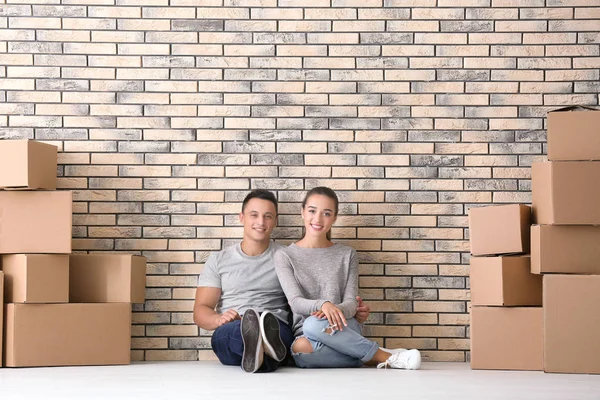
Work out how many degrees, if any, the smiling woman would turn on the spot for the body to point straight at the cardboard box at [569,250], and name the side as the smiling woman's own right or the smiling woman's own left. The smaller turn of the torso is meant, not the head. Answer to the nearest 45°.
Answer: approximately 90° to the smiling woman's own left

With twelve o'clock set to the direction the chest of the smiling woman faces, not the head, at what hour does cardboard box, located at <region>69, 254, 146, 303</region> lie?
The cardboard box is roughly at 3 o'clock from the smiling woman.

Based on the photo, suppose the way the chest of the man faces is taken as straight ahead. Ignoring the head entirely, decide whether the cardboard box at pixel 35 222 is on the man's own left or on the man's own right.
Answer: on the man's own right

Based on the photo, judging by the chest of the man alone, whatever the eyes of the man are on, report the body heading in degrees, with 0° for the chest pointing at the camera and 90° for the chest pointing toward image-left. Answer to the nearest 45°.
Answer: approximately 0°

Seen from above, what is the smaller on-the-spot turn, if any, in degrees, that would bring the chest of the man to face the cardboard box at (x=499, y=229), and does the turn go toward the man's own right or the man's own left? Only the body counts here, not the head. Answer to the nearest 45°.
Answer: approximately 90° to the man's own left

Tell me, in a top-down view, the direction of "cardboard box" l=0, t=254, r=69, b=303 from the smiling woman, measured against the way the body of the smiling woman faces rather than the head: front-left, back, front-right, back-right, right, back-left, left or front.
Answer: right

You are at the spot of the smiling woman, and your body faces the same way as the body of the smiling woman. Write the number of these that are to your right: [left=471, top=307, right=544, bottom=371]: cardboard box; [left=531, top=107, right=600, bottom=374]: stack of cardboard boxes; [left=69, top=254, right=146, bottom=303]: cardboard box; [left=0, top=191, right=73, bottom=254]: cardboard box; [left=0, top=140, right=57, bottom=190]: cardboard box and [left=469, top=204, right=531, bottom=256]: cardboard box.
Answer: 3

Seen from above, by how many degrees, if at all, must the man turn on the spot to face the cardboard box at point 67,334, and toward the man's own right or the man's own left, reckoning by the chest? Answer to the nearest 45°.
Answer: approximately 90° to the man's own right

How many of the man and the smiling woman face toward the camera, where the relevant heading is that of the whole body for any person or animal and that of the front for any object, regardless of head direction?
2

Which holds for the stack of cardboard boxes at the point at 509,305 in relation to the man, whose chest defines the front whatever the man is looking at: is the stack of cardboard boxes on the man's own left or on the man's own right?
on the man's own left

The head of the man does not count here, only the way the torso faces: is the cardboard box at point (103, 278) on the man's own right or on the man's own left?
on the man's own right
